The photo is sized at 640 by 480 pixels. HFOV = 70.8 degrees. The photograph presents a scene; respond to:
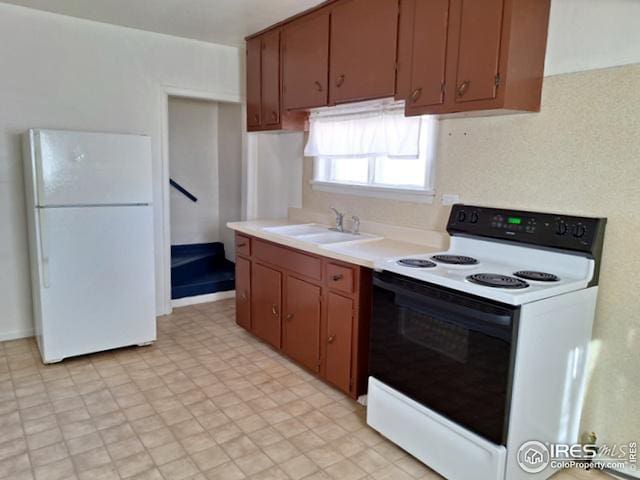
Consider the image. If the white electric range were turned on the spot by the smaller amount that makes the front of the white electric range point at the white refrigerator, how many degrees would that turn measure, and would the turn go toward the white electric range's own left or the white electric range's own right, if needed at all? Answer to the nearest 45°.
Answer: approximately 45° to the white electric range's own right

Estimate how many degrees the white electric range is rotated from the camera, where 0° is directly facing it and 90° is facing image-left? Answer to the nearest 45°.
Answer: approximately 45°

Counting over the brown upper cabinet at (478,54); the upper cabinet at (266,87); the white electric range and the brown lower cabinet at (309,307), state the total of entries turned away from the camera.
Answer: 0

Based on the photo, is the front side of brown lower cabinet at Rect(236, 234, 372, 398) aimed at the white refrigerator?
no

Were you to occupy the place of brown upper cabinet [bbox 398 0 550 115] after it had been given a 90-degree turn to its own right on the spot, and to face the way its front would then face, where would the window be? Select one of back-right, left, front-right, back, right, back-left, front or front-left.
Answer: front

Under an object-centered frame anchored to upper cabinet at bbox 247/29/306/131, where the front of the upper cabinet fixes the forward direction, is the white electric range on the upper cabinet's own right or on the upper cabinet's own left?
on the upper cabinet's own left

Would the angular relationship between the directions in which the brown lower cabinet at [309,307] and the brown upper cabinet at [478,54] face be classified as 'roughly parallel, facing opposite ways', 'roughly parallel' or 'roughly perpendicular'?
roughly parallel

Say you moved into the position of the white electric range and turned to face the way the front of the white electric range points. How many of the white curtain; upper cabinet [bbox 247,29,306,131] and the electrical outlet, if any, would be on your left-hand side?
0

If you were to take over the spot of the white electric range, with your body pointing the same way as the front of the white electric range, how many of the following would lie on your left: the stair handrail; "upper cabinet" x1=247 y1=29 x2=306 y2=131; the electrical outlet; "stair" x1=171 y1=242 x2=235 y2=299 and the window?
0

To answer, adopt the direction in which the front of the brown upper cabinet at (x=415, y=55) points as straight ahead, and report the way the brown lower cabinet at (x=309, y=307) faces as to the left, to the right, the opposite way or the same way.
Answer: the same way

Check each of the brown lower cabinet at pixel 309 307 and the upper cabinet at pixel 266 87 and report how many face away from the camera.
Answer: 0

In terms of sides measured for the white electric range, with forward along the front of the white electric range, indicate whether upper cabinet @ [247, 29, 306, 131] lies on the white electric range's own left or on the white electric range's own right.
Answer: on the white electric range's own right

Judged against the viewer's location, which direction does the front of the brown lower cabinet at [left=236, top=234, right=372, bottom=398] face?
facing the viewer and to the left of the viewer

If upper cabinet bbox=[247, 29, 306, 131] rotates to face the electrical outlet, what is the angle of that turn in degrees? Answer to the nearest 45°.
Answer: approximately 90° to its left

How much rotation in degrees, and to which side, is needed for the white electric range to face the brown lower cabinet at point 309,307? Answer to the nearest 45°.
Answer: approximately 90° to its right

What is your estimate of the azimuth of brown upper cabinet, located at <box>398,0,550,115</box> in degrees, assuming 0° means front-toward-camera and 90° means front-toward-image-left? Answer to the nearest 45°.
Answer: approximately 45°

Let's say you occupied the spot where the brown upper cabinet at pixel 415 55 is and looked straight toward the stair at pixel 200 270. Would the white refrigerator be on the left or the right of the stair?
left

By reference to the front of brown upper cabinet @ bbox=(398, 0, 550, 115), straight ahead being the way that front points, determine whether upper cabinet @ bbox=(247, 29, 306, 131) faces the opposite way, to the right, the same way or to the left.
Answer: the same way

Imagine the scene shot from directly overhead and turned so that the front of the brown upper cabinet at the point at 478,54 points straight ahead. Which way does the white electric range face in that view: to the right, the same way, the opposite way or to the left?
the same way

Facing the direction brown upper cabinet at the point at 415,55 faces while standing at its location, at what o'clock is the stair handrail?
The stair handrail is roughly at 3 o'clock from the brown upper cabinet.
